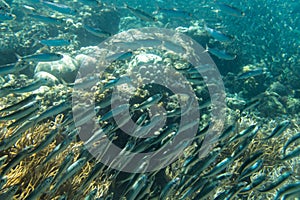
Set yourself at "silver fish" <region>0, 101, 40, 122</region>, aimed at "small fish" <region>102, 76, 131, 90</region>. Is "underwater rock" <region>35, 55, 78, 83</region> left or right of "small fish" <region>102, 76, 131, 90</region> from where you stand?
left

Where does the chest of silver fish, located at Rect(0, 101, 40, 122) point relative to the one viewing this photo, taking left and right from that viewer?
facing to the right of the viewer

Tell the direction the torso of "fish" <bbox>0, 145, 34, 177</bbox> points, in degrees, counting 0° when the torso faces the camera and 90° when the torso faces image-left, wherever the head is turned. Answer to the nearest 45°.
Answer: approximately 270°

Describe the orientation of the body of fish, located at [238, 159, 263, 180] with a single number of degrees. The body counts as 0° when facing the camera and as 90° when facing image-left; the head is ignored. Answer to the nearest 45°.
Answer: approximately 270°
